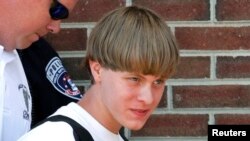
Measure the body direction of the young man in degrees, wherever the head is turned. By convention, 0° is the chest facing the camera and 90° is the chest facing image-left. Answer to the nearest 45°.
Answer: approximately 315°

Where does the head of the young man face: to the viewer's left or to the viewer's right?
to the viewer's right
